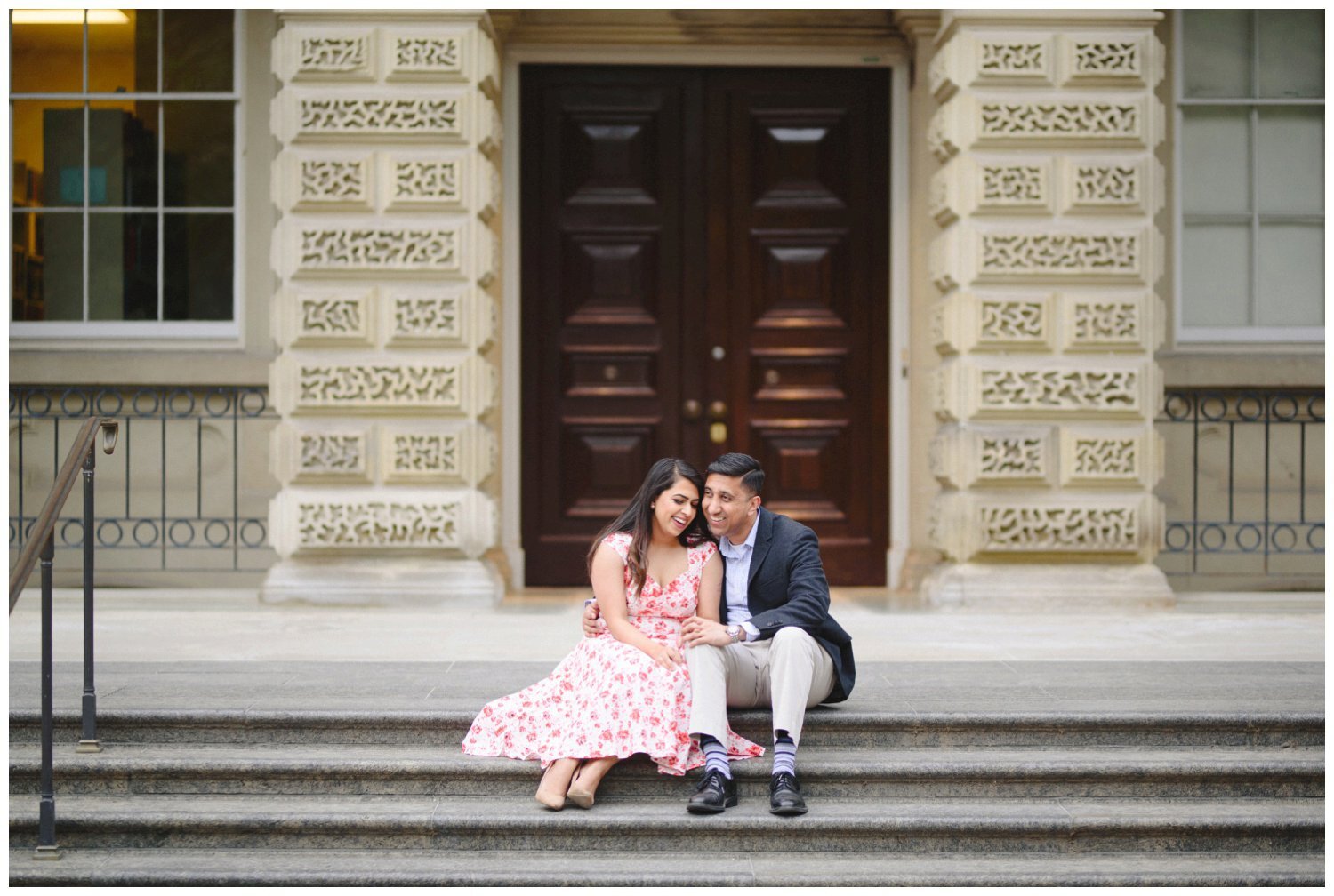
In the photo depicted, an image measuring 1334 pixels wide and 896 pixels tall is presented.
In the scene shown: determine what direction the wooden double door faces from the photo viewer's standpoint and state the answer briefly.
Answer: facing the viewer

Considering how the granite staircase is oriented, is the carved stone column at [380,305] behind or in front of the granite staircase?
behind

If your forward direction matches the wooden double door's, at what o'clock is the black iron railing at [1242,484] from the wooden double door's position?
The black iron railing is roughly at 9 o'clock from the wooden double door.

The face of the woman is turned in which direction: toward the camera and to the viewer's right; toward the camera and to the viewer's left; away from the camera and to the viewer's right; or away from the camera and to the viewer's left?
toward the camera and to the viewer's right

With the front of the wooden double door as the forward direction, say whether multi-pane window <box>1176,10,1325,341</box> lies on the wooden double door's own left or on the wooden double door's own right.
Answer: on the wooden double door's own left

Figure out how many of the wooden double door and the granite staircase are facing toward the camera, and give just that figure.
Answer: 2

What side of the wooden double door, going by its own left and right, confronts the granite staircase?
front

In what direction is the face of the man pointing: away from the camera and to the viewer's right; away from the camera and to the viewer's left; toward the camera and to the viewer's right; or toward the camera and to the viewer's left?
toward the camera and to the viewer's left

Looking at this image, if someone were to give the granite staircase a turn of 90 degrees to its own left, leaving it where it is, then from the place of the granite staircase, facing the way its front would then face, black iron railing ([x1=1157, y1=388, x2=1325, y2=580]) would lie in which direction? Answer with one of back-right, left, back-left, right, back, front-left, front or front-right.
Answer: front-left
